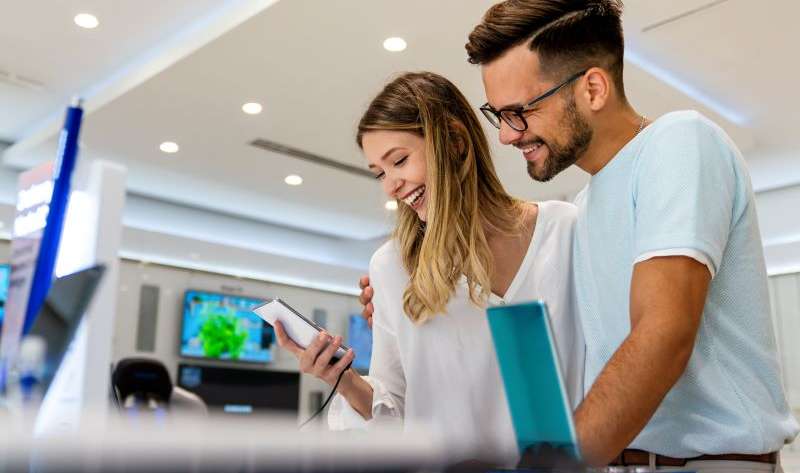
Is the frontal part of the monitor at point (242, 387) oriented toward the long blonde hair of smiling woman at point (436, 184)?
yes

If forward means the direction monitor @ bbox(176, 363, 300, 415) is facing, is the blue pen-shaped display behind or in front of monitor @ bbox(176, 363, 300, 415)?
in front

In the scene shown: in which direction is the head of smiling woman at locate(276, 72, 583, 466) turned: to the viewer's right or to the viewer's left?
to the viewer's left

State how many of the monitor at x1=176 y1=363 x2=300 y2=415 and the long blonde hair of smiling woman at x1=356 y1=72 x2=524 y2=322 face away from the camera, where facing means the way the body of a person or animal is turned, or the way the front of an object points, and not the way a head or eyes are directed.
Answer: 0

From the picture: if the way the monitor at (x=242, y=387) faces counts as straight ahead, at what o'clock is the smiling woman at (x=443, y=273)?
The smiling woman is roughly at 12 o'clock from the monitor.

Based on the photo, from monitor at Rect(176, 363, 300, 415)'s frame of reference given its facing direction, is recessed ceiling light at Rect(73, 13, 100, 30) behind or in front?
in front

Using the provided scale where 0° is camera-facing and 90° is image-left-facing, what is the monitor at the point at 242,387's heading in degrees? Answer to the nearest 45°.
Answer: approximately 0°

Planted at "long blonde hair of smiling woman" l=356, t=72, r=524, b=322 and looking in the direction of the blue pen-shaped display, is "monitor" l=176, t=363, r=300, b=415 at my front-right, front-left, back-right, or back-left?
back-right
